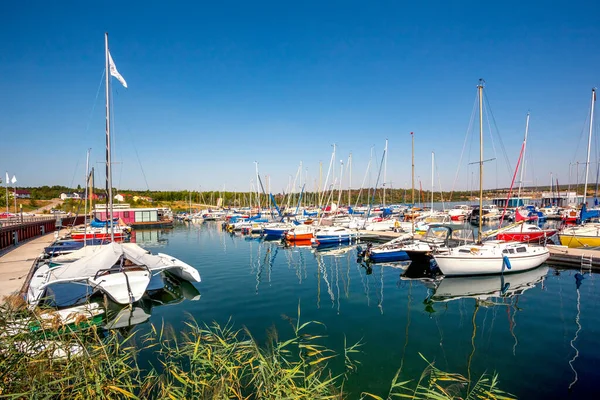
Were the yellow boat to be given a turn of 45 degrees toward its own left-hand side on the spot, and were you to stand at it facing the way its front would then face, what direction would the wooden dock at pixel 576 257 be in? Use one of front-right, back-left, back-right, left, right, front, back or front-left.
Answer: front-left

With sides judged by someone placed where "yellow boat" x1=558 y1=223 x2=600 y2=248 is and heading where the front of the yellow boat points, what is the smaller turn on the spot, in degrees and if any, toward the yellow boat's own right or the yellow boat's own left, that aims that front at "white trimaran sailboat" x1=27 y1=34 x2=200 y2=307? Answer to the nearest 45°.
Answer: approximately 45° to the yellow boat's own left

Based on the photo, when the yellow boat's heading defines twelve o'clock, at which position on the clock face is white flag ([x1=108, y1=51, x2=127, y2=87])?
The white flag is roughly at 10 o'clock from the yellow boat.

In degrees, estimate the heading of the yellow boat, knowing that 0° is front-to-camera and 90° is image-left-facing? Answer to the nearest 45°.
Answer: approximately 90°

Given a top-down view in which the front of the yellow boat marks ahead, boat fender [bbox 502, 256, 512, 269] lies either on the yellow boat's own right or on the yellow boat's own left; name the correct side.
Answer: on the yellow boat's own left

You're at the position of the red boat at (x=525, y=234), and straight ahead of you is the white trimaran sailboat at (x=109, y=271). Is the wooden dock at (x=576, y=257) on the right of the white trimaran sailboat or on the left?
left
